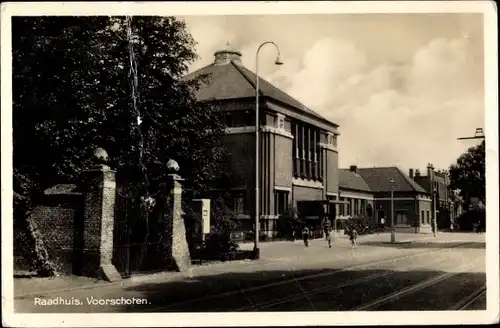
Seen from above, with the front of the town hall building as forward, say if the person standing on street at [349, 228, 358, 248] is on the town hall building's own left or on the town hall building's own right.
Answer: on the town hall building's own left

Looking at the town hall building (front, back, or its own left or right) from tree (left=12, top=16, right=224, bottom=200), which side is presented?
right

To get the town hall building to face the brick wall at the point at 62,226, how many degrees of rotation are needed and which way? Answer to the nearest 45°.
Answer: approximately 90° to its right

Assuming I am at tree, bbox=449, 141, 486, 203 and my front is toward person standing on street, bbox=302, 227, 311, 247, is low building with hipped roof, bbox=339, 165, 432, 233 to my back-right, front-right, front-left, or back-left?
front-right
